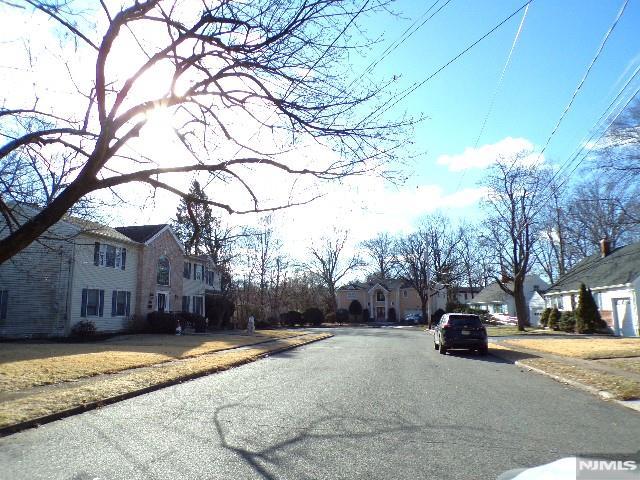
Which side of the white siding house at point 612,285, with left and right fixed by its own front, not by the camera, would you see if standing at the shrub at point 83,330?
front

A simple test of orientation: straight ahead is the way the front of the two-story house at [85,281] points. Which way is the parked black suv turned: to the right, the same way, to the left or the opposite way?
to the left

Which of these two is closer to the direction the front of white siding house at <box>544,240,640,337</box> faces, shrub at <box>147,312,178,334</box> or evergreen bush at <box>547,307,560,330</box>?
the shrub

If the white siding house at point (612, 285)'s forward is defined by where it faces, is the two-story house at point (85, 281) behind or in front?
in front

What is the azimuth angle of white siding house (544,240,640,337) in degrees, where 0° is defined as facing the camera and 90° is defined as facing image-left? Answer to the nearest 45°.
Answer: approximately 45°

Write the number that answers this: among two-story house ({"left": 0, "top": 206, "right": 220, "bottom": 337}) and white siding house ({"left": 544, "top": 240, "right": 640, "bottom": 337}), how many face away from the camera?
0

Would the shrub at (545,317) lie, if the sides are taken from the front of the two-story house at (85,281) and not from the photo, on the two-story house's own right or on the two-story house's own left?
on the two-story house's own left

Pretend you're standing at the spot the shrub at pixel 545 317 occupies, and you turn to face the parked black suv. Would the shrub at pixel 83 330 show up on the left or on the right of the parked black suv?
right

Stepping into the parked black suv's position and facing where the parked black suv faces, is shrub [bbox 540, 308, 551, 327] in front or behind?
in front

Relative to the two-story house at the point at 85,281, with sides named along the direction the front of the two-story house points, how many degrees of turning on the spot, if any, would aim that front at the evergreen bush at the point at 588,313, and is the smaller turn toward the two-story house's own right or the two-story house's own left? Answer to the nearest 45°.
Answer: approximately 45° to the two-story house's own left

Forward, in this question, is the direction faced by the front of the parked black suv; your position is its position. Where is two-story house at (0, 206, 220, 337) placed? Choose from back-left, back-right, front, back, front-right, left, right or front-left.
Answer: left

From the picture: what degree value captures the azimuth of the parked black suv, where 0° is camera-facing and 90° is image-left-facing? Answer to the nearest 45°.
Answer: approximately 180°

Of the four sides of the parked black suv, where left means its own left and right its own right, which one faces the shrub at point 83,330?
left

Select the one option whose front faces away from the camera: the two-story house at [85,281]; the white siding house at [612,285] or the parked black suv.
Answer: the parked black suv

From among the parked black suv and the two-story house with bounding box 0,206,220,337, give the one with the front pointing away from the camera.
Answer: the parked black suv
